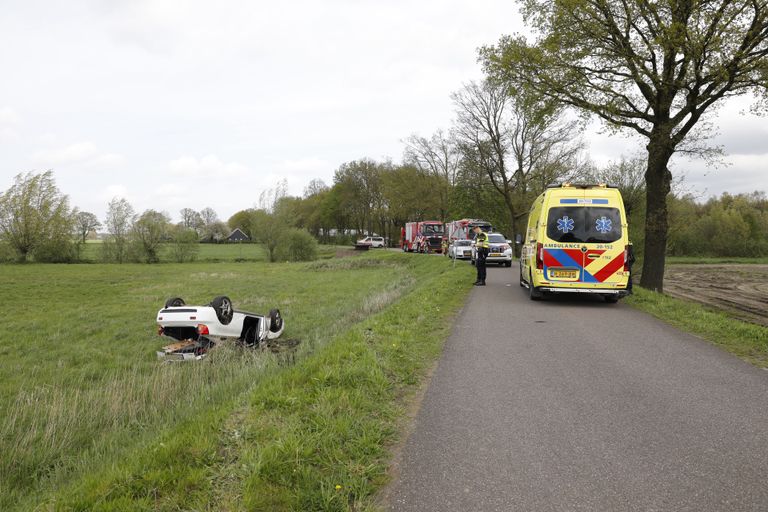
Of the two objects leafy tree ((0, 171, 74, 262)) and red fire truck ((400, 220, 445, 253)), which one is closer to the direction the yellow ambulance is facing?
the red fire truck

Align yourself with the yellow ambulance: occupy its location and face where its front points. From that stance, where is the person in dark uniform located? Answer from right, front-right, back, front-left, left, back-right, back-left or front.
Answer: front-left

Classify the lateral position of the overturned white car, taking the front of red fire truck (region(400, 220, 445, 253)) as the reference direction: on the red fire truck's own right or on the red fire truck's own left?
on the red fire truck's own right

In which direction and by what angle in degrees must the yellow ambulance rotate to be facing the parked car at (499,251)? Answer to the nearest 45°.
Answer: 0° — it already faces it

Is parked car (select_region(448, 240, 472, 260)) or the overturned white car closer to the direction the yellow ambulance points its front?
the parked car

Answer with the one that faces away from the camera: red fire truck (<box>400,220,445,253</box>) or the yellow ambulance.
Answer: the yellow ambulance

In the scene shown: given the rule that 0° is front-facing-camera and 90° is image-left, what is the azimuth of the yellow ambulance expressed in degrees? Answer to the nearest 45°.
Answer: approximately 180°

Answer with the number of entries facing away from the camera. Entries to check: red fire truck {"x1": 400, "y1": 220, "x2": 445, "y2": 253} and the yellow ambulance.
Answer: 1

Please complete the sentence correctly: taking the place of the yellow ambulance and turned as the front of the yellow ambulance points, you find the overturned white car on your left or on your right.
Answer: on your left
